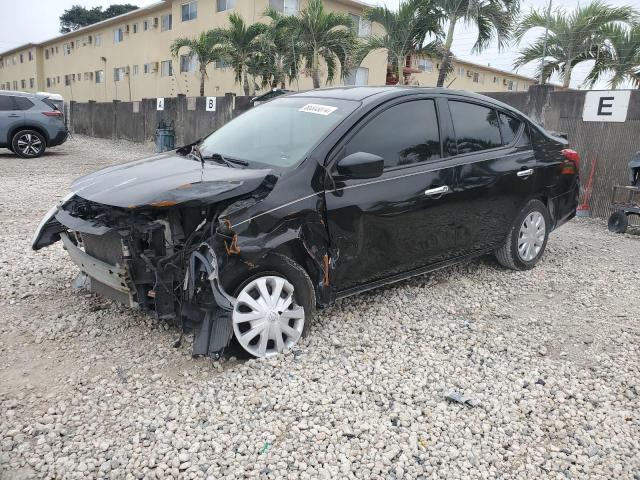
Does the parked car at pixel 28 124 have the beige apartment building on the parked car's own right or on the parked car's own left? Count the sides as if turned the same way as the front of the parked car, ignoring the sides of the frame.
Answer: on the parked car's own right

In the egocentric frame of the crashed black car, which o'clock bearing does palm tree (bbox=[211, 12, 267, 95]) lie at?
The palm tree is roughly at 4 o'clock from the crashed black car.

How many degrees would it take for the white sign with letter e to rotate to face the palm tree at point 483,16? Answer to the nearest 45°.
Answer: approximately 135° to its right

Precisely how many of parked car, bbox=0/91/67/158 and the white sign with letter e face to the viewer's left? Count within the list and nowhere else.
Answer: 1

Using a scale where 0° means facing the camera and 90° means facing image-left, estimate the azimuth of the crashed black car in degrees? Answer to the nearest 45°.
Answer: approximately 45°

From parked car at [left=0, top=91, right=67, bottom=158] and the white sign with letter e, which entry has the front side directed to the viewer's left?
the parked car

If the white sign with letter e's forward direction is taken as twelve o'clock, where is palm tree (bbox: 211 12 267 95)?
The palm tree is roughly at 4 o'clock from the white sign with letter e.

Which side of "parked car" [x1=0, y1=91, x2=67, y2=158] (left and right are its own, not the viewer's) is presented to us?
left

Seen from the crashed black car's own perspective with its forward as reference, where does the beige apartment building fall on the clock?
The beige apartment building is roughly at 4 o'clock from the crashed black car.

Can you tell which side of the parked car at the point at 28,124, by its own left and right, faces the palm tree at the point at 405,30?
back

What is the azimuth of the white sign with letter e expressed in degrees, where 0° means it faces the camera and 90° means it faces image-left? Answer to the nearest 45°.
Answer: approximately 0°

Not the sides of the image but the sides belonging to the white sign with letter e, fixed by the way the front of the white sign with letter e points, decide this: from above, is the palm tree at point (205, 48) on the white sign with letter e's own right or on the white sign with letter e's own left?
on the white sign with letter e's own right
